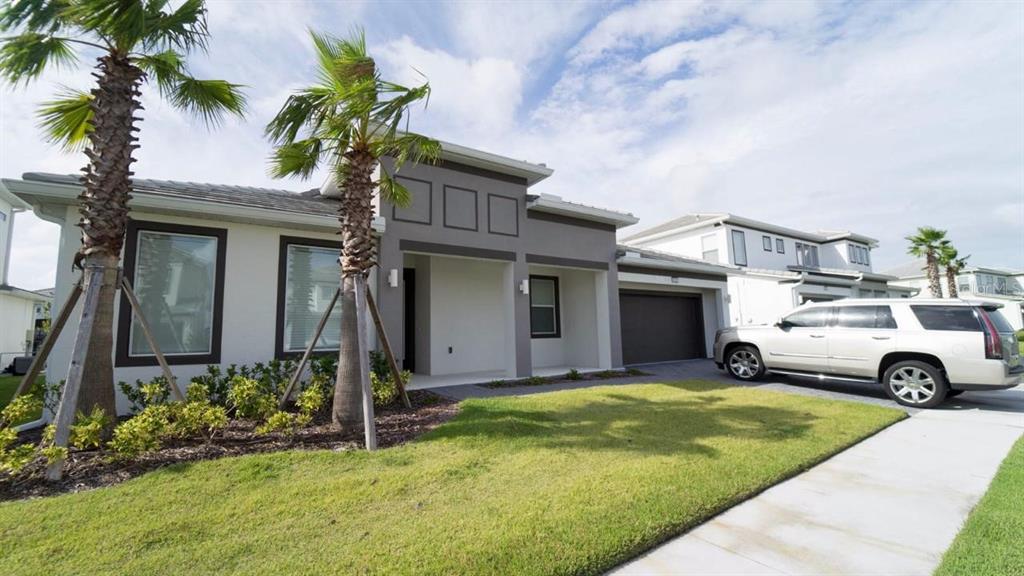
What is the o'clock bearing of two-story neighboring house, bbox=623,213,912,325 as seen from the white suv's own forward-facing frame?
The two-story neighboring house is roughly at 1 o'clock from the white suv.

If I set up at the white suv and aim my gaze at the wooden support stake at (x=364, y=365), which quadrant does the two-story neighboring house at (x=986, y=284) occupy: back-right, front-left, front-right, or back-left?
back-right

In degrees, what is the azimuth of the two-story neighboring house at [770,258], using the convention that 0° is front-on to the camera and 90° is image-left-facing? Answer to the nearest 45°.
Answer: approximately 315°

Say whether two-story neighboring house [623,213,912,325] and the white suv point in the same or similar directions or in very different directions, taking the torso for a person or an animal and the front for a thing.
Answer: very different directions

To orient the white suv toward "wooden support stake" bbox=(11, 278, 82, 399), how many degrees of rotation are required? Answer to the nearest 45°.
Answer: approximately 90° to its left

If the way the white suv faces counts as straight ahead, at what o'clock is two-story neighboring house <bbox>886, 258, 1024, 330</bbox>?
The two-story neighboring house is roughly at 2 o'clock from the white suv.
